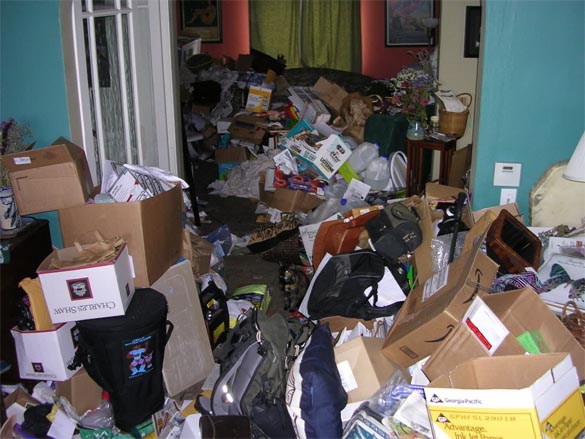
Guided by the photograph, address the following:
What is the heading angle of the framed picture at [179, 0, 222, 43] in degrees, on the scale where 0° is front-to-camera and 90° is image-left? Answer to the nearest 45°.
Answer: approximately 0°

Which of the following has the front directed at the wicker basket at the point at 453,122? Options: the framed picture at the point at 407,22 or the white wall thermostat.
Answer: the framed picture

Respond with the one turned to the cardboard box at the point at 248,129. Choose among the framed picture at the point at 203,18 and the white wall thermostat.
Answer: the framed picture

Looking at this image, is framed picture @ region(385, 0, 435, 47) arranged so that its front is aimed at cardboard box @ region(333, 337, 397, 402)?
yes

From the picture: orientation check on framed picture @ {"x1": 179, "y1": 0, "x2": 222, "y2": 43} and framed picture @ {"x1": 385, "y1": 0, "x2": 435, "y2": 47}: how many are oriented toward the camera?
2

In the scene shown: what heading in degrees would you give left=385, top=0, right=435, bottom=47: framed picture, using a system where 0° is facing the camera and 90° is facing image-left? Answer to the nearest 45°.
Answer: approximately 0°
